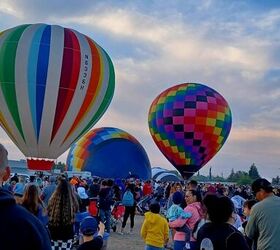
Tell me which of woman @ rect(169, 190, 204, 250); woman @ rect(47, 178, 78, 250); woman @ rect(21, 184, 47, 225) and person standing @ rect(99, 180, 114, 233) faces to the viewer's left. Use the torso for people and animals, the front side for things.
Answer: woman @ rect(169, 190, 204, 250)

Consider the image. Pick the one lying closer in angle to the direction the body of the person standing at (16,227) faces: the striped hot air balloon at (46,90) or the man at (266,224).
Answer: the striped hot air balloon

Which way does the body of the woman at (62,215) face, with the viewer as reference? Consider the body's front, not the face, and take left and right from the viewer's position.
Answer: facing away from the viewer

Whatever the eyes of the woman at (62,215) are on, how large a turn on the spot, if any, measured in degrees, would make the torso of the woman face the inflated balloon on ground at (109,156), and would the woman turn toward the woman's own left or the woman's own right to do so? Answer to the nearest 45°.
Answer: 0° — they already face it

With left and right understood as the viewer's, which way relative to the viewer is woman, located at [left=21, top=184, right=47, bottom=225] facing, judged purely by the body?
facing away from the viewer

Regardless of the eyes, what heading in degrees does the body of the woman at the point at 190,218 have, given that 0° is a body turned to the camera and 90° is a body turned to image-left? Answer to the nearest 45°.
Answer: approximately 90°

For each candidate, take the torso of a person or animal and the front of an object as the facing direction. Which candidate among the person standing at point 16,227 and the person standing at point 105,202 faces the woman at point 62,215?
the person standing at point 16,227

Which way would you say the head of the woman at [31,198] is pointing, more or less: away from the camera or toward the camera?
away from the camera

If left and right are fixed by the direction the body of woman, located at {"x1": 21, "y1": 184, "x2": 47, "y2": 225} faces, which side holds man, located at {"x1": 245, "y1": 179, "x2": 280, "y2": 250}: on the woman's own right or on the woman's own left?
on the woman's own right

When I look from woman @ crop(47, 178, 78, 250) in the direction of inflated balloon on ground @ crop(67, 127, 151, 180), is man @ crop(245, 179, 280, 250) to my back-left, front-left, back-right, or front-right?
back-right

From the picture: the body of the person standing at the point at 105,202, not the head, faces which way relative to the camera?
away from the camera

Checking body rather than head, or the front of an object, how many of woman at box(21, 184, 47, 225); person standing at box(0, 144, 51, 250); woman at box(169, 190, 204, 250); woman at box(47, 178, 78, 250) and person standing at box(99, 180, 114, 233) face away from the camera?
4

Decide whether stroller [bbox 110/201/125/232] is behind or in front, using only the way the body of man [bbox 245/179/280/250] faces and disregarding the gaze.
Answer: in front

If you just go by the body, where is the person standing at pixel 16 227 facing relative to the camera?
away from the camera
